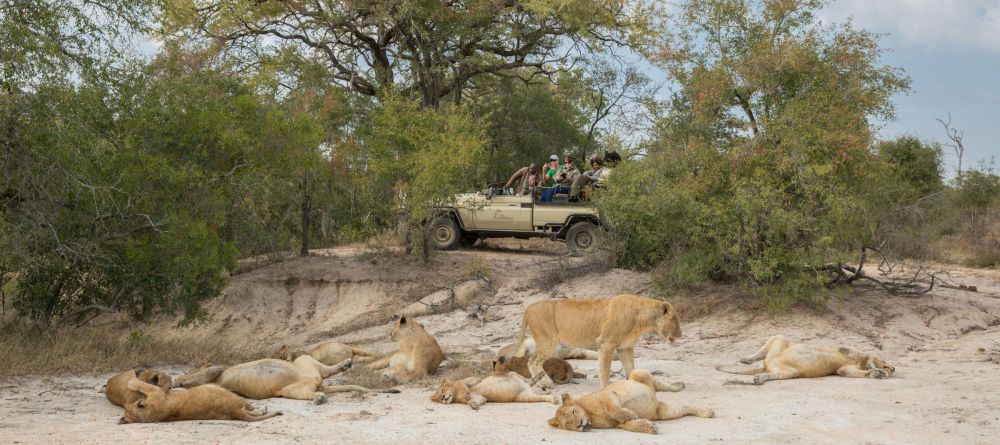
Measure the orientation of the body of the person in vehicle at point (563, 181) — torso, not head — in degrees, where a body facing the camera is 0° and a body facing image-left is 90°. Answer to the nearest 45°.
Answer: approximately 45°

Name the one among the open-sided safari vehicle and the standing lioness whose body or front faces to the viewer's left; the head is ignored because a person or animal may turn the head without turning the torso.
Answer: the open-sided safari vehicle

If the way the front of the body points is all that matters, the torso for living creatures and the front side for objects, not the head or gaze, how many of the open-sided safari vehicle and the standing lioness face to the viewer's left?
1

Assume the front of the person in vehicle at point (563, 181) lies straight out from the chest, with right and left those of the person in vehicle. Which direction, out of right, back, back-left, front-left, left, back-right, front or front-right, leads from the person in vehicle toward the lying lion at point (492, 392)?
front-left

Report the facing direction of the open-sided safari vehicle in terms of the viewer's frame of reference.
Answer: facing to the left of the viewer

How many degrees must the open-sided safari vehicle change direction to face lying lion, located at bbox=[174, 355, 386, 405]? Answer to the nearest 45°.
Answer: approximately 90° to its left

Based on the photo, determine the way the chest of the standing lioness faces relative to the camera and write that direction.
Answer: to the viewer's right

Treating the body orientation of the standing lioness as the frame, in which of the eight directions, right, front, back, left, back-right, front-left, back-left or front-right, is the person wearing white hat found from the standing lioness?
left

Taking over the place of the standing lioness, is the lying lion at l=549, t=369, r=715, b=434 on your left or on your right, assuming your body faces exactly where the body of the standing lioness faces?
on your right
